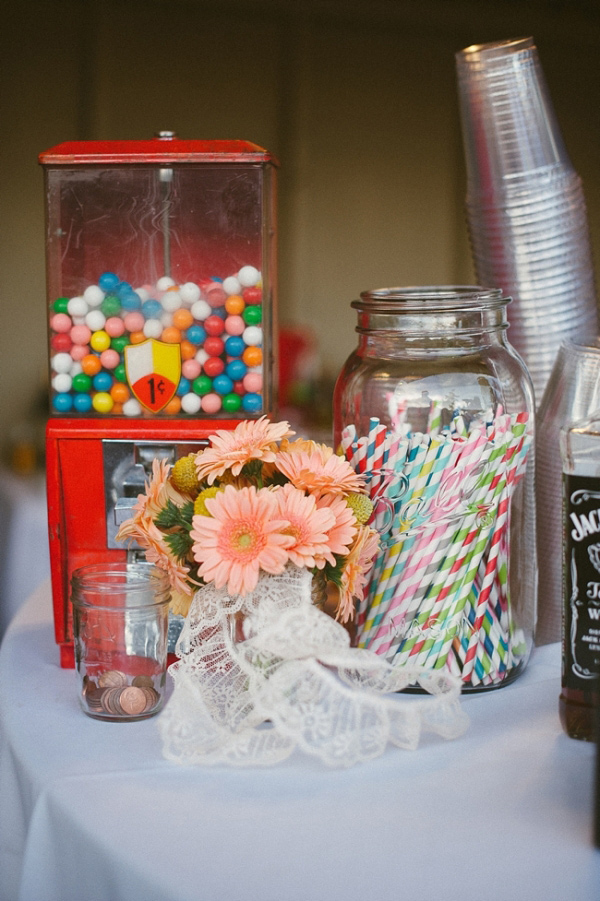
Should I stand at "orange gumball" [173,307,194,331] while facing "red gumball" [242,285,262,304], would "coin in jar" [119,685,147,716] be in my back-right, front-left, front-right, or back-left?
back-right

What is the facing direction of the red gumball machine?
toward the camera
